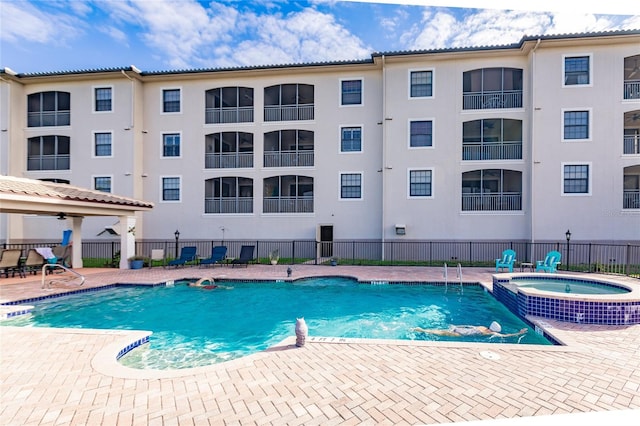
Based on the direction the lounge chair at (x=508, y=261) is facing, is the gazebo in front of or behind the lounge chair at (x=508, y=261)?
in front

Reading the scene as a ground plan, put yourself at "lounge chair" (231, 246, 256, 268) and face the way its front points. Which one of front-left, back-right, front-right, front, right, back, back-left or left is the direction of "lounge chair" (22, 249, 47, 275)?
front-right

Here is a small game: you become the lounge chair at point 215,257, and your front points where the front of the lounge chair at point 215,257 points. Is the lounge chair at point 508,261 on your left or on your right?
on your left

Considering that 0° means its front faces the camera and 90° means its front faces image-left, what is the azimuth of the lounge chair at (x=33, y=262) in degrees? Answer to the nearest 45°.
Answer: approximately 0°

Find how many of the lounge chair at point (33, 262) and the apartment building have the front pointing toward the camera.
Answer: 2

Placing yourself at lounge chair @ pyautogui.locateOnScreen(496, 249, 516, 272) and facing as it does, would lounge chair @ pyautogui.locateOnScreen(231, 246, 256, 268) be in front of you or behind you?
in front

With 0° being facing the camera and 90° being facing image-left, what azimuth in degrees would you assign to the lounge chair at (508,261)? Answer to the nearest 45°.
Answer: approximately 45°

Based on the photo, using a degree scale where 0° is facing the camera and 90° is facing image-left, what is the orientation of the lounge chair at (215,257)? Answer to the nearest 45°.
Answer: approximately 45°

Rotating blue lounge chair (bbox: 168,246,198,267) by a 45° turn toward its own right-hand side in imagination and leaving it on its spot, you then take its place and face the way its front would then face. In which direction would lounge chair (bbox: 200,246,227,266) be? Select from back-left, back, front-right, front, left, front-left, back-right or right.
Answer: back

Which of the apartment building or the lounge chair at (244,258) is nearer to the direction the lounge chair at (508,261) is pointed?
the lounge chair
